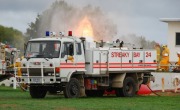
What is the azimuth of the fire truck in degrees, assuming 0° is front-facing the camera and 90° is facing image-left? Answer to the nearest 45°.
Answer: approximately 45°
